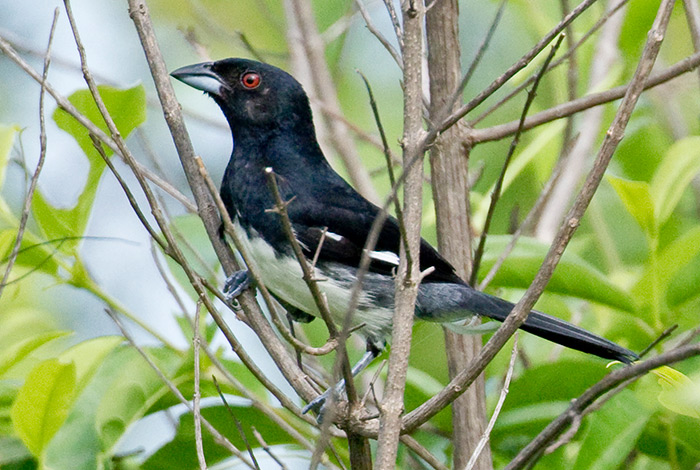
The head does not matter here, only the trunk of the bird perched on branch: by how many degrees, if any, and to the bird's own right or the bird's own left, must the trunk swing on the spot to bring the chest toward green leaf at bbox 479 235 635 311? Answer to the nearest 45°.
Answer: approximately 180°

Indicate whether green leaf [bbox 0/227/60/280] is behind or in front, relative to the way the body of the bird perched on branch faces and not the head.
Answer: in front

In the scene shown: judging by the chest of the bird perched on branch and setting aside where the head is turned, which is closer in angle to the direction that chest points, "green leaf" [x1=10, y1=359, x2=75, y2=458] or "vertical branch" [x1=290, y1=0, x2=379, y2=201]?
the green leaf

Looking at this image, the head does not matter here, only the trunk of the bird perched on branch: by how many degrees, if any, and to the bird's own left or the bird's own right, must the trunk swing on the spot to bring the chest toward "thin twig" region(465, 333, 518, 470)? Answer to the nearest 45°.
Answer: approximately 135° to the bird's own left

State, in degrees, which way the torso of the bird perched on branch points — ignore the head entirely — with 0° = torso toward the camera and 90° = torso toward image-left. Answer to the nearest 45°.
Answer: approximately 90°

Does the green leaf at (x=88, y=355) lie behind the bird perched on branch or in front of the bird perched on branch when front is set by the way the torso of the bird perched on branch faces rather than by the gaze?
in front

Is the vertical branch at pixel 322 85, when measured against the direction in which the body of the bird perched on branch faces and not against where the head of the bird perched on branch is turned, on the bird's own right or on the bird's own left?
on the bird's own right

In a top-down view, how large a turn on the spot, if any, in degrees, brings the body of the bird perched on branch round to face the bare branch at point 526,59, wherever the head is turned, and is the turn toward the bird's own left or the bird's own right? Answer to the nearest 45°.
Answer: approximately 135° to the bird's own left
